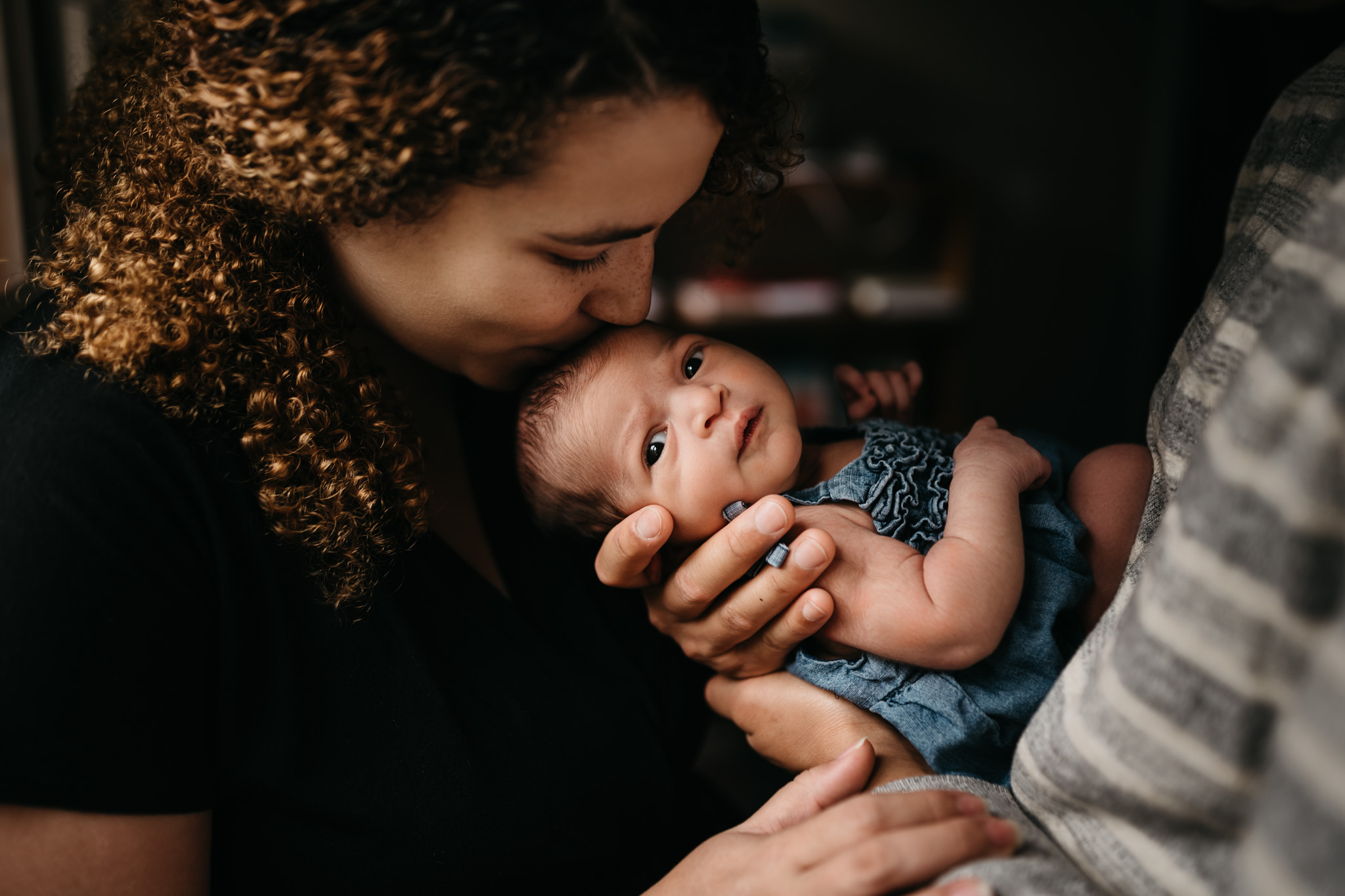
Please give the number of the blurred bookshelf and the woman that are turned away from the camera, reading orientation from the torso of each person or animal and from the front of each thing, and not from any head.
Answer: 0

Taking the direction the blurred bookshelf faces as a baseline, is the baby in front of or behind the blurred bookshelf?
in front

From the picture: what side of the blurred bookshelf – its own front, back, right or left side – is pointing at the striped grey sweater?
front

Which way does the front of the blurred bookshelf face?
toward the camera

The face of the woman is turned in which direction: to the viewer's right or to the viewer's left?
to the viewer's right

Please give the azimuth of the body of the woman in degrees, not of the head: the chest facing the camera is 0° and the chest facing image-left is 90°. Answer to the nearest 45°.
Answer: approximately 315°

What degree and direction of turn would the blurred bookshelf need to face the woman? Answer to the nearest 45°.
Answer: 0° — it already faces them
